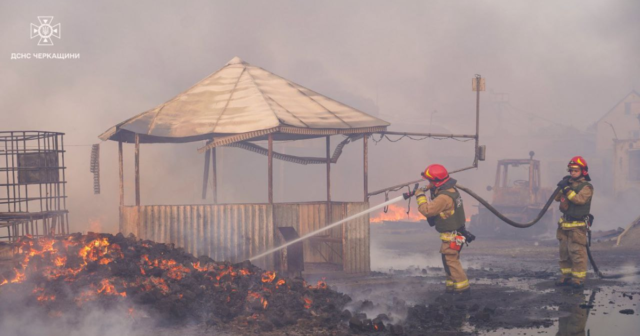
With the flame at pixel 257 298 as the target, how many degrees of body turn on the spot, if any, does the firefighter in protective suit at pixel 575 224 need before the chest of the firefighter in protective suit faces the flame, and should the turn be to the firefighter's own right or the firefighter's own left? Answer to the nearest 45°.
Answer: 0° — they already face it

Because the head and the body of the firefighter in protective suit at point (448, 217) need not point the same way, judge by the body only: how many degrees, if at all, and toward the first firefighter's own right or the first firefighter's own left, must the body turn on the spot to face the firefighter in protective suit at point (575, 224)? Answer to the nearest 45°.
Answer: approximately 135° to the first firefighter's own right

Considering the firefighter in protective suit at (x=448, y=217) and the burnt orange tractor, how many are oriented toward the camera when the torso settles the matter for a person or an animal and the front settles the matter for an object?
1

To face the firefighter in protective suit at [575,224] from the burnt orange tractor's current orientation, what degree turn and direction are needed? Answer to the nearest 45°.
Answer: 0° — it already faces them

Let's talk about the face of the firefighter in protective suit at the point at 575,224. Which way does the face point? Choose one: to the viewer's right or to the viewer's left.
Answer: to the viewer's left

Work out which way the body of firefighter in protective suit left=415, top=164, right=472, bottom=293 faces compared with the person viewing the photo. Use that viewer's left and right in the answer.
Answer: facing to the left of the viewer

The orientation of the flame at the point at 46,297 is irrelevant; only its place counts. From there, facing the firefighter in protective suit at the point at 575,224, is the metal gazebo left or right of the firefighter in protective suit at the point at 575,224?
left

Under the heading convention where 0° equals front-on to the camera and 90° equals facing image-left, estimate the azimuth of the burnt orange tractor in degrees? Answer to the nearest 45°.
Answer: approximately 0°

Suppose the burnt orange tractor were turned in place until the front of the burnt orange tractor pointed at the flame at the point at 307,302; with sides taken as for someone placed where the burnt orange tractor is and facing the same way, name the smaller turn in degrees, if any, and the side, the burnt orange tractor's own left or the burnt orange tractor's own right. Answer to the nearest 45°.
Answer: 0° — it already faces it

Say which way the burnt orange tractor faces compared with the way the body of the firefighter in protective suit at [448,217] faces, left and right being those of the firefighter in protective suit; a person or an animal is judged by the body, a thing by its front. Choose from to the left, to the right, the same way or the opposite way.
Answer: to the left

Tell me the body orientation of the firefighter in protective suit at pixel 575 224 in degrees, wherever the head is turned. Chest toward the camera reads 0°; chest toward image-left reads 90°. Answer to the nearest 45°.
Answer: approximately 45°

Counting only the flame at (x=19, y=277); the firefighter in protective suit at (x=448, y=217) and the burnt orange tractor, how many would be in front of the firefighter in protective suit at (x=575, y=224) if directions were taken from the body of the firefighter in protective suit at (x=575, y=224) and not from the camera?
2
